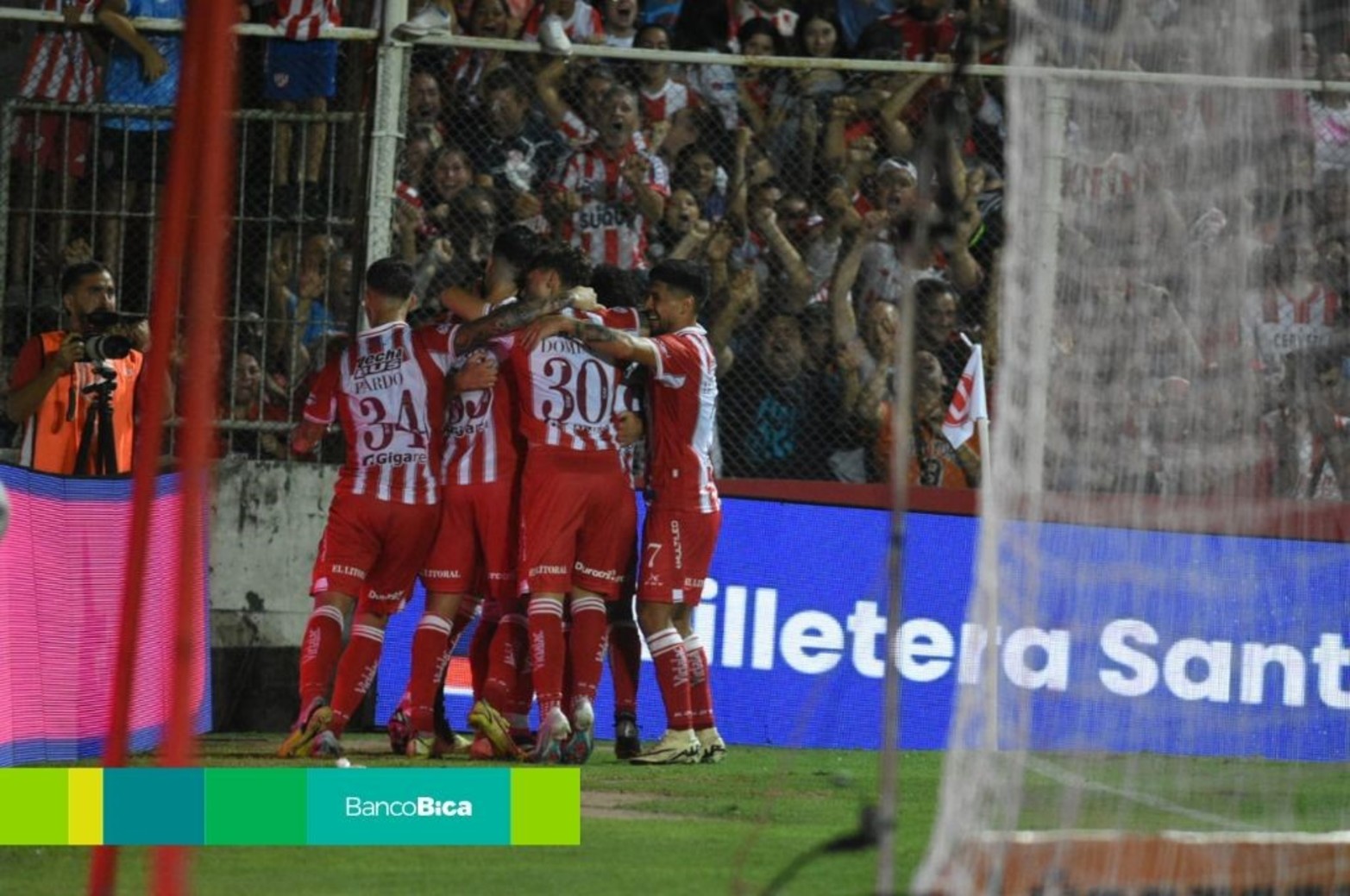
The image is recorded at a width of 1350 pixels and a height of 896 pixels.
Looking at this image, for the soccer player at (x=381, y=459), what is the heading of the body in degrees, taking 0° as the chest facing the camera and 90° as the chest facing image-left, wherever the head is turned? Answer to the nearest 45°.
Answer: approximately 180°

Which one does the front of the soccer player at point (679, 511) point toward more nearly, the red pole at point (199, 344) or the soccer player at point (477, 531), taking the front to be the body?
the soccer player

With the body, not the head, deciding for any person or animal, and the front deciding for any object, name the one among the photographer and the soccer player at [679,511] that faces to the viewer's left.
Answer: the soccer player

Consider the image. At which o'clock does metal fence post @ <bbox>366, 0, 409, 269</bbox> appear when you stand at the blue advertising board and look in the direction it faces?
The metal fence post is roughly at 3 o'clock from the blue advertising board.

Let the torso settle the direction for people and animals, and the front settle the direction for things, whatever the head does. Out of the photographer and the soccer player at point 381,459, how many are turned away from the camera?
1

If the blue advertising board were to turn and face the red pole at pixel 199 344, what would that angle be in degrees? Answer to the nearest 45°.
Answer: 0° — it already faces it

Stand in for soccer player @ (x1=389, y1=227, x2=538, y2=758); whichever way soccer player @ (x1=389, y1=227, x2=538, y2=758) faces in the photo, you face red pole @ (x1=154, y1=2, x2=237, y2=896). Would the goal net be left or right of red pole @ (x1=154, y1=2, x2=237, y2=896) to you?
left

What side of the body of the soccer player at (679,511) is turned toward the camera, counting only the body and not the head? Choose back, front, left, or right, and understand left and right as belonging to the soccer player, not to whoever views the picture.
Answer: left

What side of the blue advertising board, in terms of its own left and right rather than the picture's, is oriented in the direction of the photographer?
right

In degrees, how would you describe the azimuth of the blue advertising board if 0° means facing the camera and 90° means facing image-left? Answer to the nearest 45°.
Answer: approximately 0°
